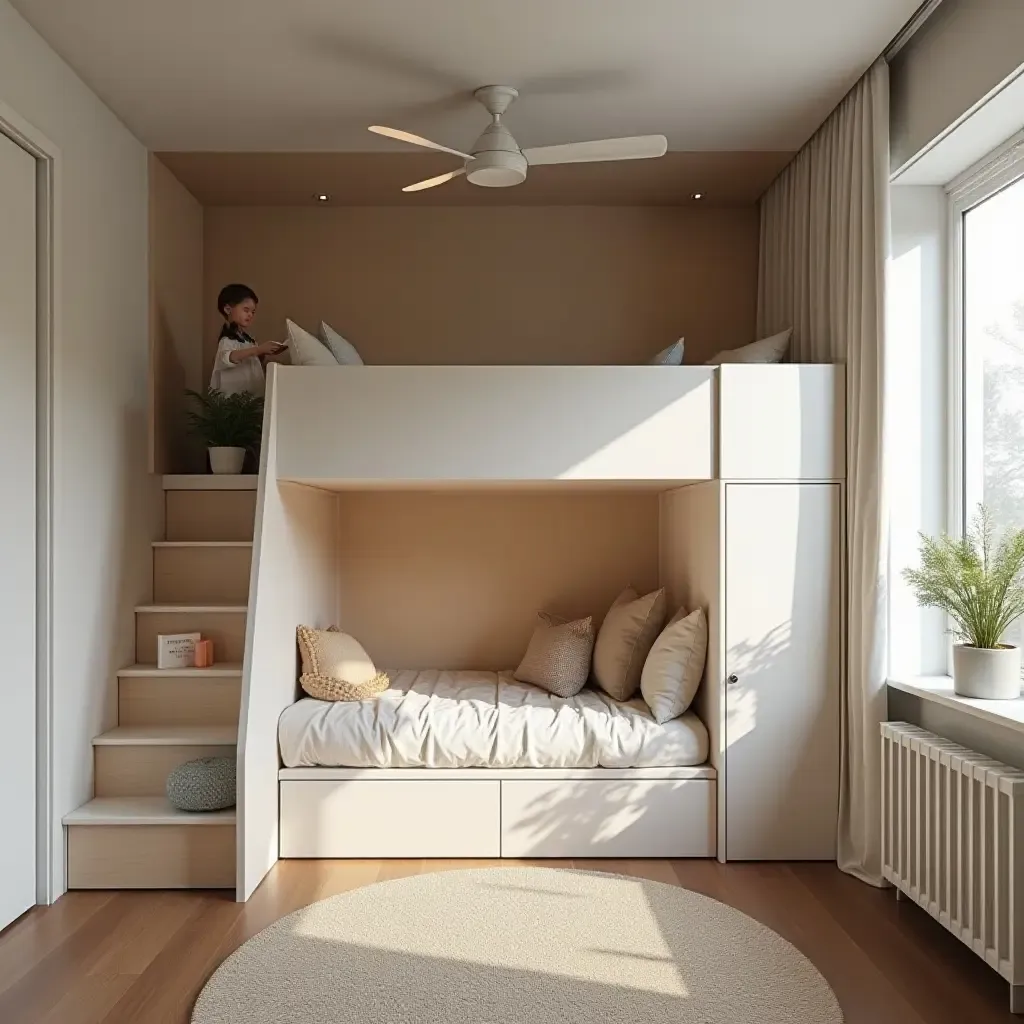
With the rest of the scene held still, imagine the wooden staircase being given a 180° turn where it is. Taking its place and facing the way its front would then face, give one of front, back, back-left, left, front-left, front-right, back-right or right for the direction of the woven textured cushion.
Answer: right

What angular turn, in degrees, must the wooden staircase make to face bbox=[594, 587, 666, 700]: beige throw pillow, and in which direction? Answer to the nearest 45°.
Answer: approximately 90° to its left

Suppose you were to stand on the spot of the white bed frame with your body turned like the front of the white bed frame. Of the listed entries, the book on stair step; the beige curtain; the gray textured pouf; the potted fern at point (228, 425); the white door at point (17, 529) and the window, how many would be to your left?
2

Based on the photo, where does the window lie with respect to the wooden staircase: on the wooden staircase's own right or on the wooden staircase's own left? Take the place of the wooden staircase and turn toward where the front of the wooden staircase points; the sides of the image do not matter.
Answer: on the wooden staircase's own left

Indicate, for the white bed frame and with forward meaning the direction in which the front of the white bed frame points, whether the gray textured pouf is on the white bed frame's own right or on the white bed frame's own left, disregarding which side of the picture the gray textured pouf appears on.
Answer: on the white bed frame's own right

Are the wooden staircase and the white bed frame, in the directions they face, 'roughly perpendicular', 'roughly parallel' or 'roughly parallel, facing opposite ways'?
roughly parallel

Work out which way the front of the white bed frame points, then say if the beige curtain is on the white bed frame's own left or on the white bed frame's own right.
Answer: on the white bed frame's own left

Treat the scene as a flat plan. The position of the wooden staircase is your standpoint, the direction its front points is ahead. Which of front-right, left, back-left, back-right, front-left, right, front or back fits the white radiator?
front-left

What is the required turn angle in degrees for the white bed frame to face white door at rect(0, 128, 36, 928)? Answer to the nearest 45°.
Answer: approximately 90° to its right

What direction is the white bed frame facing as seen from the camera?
toward the camera

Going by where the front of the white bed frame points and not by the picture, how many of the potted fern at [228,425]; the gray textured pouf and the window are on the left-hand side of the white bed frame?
1

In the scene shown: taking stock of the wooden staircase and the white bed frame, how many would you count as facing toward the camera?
2

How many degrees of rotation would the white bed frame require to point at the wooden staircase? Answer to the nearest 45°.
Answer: approximately 90° to its right
